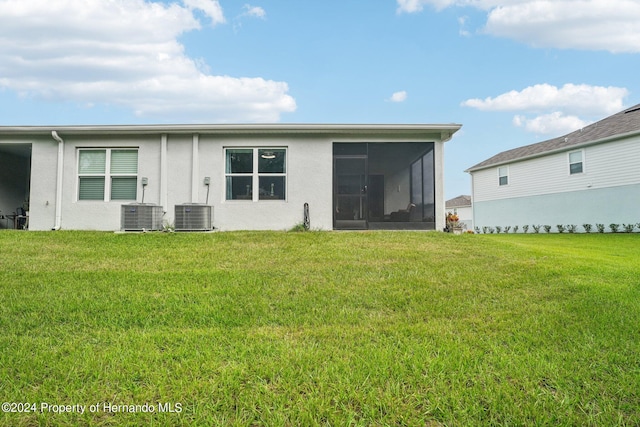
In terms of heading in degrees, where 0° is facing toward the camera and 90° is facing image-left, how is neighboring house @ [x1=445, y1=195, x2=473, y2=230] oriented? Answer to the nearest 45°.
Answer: approximately 0°

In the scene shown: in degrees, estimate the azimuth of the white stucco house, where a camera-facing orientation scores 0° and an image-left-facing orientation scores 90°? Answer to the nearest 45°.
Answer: approximately 180°

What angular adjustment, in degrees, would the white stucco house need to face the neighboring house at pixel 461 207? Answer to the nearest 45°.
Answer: approximately 45° to its right

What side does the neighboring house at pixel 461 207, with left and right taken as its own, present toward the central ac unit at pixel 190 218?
front

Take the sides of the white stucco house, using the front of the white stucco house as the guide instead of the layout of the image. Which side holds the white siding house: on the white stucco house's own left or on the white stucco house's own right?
on the white stucco house's own right

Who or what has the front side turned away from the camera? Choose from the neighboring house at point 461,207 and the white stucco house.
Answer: the white stucco house

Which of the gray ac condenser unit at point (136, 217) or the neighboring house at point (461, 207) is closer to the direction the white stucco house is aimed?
the neighboring house
